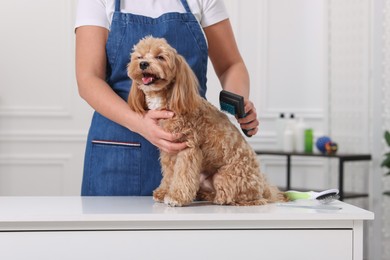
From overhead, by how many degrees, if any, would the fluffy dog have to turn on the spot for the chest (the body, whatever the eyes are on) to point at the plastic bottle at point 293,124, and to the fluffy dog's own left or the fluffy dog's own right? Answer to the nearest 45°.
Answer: approximately 135° to the fluffy dog's own right

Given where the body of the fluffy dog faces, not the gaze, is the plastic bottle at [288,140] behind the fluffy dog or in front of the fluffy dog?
behind

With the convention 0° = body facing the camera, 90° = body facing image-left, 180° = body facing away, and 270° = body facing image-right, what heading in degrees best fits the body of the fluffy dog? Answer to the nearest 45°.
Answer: approximately 45°

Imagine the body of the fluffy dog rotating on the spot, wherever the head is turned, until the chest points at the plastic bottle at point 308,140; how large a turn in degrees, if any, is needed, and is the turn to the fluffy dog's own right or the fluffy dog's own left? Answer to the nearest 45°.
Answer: approximately 135° to the fluffy dog's own right

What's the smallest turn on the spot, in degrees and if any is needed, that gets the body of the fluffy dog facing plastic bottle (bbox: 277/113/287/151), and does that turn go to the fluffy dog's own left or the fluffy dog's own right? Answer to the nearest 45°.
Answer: approximately 135° to the fluffy dog's own right

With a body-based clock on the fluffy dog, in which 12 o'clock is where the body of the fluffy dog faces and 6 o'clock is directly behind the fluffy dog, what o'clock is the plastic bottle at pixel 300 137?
The plastic bottle is roughly at 5 o'clock from the fluffy dog.
